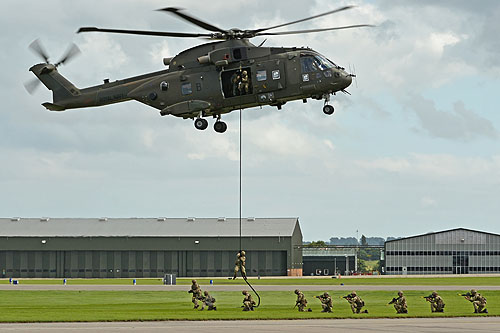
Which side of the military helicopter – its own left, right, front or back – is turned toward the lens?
right
